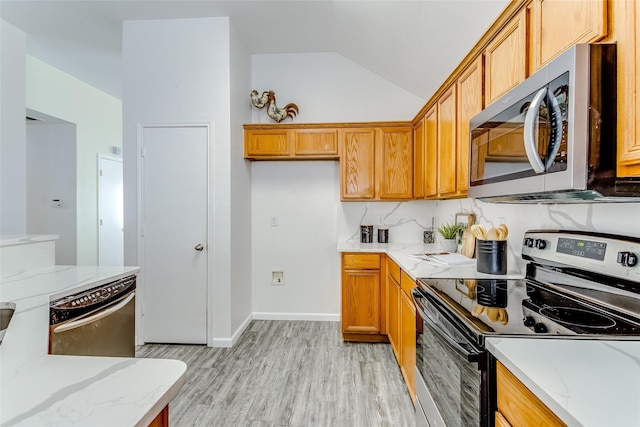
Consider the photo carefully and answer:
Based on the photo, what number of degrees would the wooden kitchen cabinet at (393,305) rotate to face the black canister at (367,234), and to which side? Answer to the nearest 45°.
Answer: approximately 90° to its right

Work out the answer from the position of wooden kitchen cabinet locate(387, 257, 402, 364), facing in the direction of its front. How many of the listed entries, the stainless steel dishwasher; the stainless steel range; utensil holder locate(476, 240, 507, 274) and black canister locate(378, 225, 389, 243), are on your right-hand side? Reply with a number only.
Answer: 1

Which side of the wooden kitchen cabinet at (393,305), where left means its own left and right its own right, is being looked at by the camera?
left

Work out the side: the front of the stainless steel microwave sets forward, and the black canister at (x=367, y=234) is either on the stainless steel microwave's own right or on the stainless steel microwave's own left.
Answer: on the stainless steel microwave's own right

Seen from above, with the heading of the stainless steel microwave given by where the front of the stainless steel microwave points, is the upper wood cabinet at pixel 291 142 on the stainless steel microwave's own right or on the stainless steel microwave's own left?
on the stainless steel microwave's own right

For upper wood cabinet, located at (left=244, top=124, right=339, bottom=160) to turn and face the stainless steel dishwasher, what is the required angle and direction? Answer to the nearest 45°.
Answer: approximately 45° to its right

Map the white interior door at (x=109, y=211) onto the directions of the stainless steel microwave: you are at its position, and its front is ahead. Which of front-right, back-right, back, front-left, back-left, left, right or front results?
front-right

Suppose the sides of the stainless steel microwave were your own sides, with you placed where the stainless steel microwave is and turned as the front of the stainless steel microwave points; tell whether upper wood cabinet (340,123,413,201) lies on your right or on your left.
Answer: on your right

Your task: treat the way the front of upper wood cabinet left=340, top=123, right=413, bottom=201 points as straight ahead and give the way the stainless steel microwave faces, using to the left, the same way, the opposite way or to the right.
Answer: to the right
